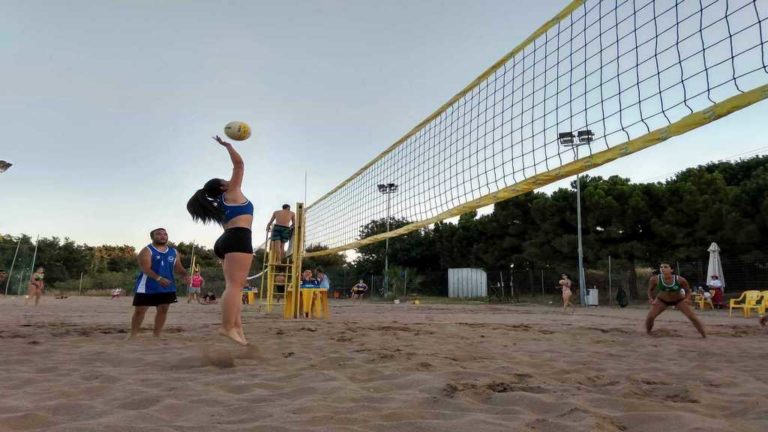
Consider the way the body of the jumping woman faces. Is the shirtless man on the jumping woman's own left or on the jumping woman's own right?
on the jumping woman's own left

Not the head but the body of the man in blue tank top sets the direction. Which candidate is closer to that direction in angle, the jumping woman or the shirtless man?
the jumping woman

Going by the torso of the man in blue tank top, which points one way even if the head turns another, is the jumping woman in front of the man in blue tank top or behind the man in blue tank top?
in front

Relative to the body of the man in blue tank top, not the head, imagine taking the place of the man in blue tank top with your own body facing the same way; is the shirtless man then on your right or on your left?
on your left

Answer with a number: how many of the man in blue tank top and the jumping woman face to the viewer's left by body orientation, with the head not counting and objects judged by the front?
0

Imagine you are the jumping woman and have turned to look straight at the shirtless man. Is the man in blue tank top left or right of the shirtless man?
left

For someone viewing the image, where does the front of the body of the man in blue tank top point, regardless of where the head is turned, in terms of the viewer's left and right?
facing the viewer and to the right of the viewer

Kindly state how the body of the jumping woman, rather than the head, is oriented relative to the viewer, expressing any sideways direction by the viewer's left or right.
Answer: facing to the right of the viewer

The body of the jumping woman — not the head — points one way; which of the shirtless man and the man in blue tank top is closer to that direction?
the shirtless man
